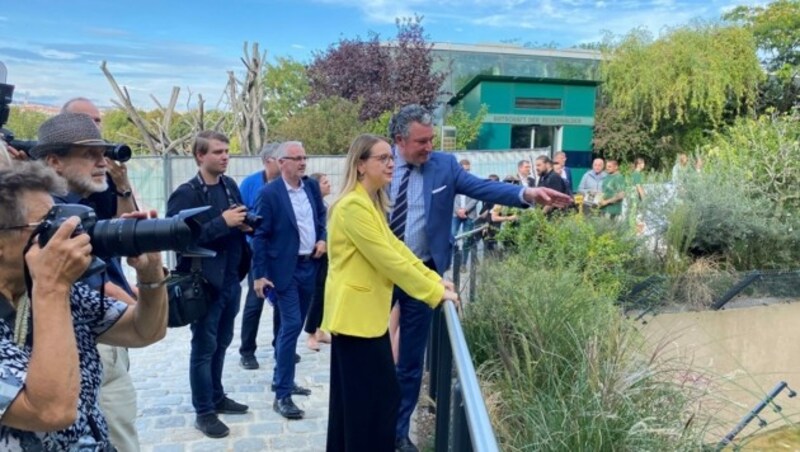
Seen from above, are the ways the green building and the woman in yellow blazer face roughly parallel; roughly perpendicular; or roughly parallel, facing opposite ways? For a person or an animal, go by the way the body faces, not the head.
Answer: roughly perpendicular

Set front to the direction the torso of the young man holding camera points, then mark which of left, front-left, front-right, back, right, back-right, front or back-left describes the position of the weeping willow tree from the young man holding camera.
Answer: left

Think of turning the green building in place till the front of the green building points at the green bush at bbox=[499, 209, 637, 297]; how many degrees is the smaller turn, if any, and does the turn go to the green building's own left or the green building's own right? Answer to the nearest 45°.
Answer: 0° — it already faces it

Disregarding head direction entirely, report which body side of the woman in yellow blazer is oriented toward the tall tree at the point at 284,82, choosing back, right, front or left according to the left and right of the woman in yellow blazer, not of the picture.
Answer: left

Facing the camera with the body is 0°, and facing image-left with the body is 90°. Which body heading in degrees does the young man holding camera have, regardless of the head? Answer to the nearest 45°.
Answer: approximately 315°

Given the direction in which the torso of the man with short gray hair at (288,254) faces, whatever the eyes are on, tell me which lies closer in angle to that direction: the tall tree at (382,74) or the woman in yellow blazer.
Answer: the woman in yellow blazer

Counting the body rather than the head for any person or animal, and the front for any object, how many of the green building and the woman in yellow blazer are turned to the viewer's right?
1

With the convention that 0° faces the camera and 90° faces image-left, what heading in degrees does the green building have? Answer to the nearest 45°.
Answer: approximately 0°

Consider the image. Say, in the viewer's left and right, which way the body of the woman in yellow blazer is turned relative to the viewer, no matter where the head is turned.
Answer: facing to the right of the viewer

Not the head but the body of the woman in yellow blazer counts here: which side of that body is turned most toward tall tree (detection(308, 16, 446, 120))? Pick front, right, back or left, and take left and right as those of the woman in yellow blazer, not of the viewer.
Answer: left

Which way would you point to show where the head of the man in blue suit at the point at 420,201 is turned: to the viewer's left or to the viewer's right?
to the viewer's right

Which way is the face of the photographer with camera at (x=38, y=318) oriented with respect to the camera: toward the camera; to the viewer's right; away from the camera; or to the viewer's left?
to the viewer's right

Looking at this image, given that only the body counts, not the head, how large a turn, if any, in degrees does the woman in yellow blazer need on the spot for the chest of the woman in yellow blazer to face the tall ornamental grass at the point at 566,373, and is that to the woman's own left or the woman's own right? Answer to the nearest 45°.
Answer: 0° — they already face it

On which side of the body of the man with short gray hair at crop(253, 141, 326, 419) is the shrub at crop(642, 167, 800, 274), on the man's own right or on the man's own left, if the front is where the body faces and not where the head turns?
on the man's own left

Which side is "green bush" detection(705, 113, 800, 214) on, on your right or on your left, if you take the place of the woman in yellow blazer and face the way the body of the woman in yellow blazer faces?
on your left

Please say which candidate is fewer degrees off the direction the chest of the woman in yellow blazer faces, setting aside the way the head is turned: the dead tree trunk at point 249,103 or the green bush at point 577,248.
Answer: the green bush
